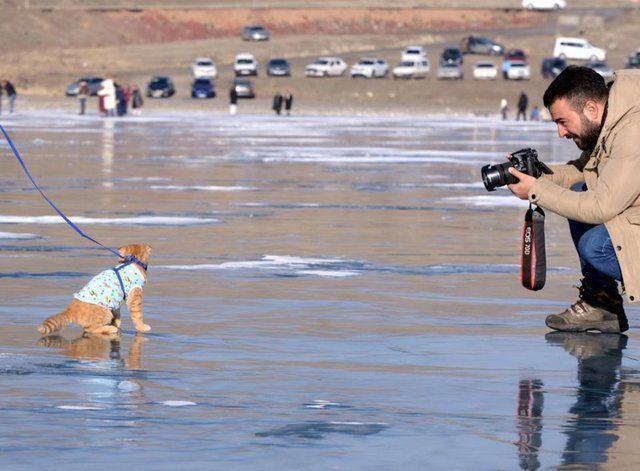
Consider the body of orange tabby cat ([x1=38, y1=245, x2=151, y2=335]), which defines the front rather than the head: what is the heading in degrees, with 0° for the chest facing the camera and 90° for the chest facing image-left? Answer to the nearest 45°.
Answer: approximately 270°

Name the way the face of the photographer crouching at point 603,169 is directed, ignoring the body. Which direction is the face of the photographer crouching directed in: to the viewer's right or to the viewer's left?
to the viewer's left

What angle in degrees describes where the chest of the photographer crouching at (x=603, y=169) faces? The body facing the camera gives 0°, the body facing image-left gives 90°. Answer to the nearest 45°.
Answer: approximately 90°
